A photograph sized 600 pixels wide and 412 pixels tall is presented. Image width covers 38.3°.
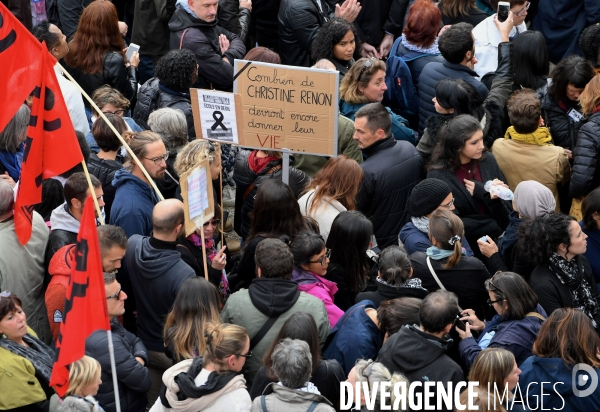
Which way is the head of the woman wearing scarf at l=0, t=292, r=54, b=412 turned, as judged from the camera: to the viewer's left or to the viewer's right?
to the viewer's right

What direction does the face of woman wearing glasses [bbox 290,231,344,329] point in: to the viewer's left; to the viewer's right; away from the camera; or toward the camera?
to the viewer's right

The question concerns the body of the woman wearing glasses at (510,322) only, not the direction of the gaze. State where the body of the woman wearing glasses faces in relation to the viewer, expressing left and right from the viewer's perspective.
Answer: facing to the left of the viewer

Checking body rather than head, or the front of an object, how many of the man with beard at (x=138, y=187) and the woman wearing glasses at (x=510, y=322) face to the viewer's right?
1

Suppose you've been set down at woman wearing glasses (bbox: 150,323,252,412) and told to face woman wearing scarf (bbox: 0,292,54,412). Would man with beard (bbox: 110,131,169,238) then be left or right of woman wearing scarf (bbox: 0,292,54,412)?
right

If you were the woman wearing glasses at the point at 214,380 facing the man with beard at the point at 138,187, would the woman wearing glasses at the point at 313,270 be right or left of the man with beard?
right

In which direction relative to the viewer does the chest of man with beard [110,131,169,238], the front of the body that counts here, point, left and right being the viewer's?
facing to the right of the viewer
